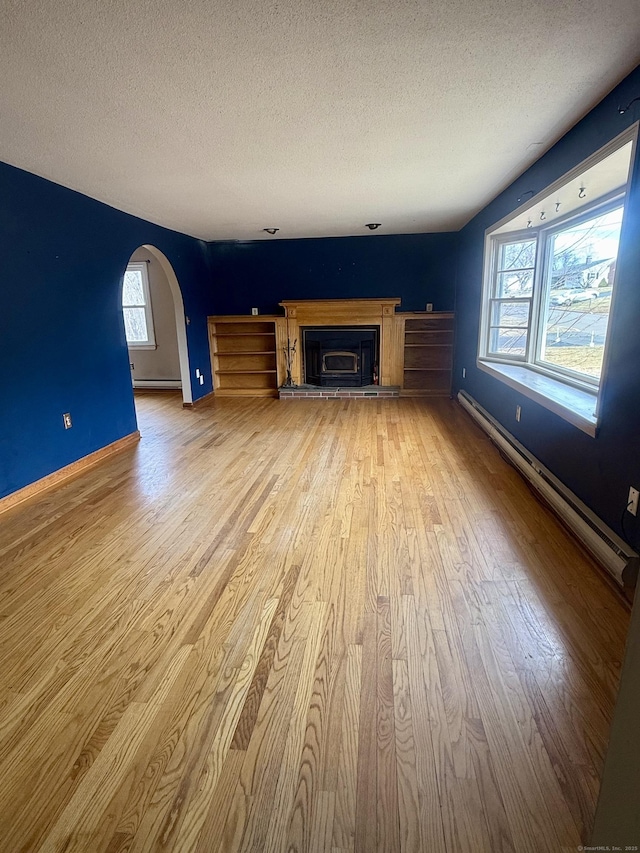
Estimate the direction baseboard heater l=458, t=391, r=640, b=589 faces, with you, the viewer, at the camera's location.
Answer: facing to the left of the viewer

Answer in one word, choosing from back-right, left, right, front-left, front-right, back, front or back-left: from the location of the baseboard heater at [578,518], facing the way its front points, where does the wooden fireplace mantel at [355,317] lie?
front-right

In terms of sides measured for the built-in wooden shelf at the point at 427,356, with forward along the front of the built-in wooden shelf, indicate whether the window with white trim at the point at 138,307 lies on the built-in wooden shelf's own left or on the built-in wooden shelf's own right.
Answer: on the built-in wooden shelf's own right

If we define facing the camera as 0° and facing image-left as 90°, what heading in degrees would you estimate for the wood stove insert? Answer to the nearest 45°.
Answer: approximately 0°

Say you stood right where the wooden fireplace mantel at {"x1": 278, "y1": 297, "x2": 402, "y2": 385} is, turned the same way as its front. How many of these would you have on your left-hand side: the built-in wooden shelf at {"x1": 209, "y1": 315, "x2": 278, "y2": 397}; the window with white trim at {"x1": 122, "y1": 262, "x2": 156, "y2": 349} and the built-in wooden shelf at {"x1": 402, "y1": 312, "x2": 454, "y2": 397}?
1

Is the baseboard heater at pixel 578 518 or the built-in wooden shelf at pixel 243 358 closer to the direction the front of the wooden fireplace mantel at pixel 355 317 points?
the baseboard heater

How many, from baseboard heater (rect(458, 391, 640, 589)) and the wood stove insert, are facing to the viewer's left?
1

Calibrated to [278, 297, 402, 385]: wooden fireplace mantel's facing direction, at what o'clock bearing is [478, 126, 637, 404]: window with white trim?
The window with white trim is roughly at 11 o'clock from the wooden fireplace mantel.

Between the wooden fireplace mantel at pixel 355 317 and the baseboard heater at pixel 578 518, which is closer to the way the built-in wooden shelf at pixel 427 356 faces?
the baseboard heater

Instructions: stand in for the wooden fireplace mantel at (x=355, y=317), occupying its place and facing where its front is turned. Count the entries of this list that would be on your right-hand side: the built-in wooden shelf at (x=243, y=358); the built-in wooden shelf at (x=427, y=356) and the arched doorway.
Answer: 2

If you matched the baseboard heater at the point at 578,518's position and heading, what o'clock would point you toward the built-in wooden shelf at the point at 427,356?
The built-in wooden shelf is roughly at 2 o'clock from the baseboard heater.

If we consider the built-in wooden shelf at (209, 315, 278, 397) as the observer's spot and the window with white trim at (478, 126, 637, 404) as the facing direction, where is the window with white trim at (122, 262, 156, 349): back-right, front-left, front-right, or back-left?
back-right
